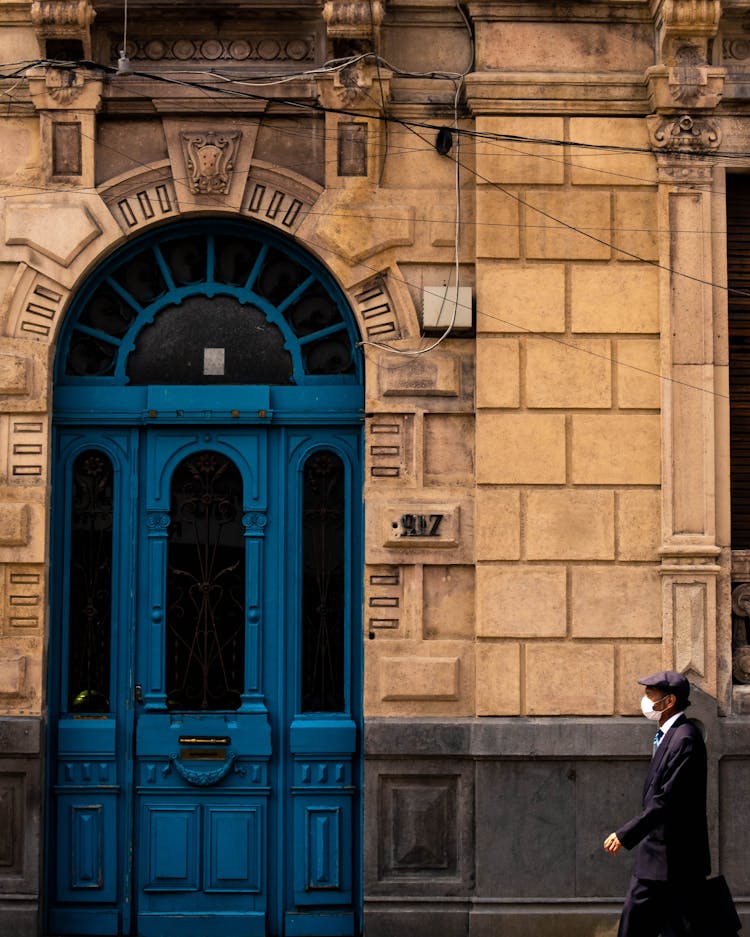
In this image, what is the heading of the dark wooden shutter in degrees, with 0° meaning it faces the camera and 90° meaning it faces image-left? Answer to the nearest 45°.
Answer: approximately 0°

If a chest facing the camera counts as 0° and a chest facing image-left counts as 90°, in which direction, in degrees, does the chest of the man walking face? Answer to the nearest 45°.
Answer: approximately 90°

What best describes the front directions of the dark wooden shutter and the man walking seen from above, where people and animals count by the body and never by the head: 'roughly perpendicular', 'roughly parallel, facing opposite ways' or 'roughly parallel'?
roughly perpendicular

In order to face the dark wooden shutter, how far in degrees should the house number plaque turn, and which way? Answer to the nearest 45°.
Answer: approximately 90° to its left

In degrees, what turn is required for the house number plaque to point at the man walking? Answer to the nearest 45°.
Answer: approximately 45° to its left

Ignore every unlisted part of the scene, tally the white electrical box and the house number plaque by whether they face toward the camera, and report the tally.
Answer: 2

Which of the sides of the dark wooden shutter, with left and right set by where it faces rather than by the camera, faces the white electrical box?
right

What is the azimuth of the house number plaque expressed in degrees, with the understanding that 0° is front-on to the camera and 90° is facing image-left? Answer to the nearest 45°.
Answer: approximately 0°
